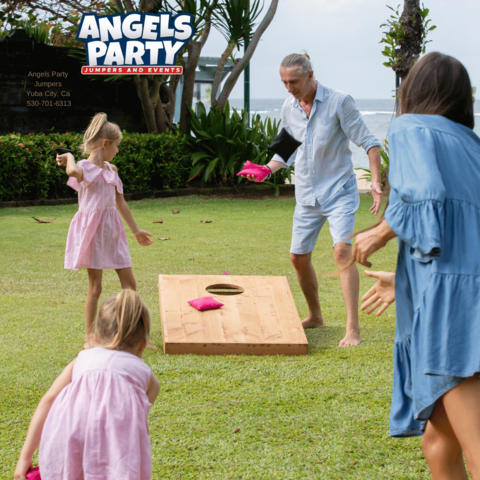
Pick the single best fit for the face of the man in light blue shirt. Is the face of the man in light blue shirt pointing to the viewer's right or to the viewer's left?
to the viewer's left

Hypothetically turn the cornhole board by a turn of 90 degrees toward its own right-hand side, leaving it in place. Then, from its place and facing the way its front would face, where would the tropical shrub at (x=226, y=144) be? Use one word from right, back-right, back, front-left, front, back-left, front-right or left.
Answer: right

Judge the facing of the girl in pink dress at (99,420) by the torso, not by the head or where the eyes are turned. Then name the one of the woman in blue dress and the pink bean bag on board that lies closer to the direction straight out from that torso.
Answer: the pink bean bag on board

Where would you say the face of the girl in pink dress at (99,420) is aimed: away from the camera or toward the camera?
away from the camera

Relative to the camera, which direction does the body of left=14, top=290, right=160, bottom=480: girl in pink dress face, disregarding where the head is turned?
away from the camera

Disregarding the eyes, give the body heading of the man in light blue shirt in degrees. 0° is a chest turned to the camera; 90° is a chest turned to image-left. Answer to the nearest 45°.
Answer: approximately 45°

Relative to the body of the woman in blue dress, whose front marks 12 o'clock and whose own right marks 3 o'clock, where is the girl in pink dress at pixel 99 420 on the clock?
The girl in pink dress is roughly at 10 o'clock from the woman in blue dress.

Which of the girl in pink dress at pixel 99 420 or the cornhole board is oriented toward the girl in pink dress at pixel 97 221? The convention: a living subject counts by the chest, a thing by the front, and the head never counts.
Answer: the girl in pink dress at pixel 99 420

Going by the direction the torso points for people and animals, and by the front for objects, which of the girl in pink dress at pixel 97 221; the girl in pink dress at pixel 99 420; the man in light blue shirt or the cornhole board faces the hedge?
the girl in pink dress at pixel 99 420

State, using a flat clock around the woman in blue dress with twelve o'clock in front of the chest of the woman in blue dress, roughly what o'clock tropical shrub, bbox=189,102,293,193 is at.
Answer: The tropical shrub is roughly at 1 o'clock from the woman in blue dress.

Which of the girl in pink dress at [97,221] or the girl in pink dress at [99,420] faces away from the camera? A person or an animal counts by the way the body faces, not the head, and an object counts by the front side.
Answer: the girl in pink dress at [99,420]

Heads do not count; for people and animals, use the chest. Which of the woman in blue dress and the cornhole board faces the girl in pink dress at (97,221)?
the woman in blue dress

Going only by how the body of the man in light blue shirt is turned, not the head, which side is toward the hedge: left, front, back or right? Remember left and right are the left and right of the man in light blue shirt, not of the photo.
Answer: right

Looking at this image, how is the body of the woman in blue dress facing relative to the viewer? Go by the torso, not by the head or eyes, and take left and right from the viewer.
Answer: facing away from the viewer and to the left of the viewer
